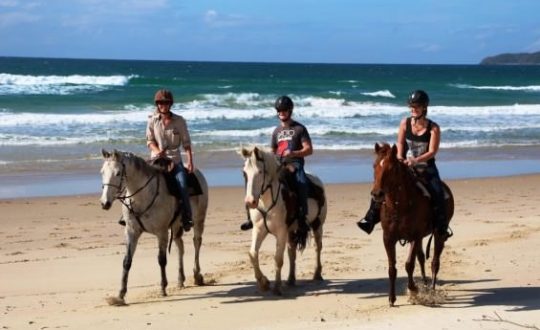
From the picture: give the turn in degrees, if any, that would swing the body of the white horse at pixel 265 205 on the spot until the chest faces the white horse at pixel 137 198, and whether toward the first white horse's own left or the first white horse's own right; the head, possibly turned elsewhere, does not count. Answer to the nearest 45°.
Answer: approximately 45° to the first white horse's own right

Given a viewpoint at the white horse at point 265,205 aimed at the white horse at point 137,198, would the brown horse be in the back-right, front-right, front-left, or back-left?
back-left

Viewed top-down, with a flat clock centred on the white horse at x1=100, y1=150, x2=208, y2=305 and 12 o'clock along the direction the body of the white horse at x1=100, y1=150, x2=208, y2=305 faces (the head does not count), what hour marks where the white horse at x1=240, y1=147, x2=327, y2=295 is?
the white horse at x1=240, y1=147, x2=327, y2=295 is roughly at 8 o'clock from the white horse at x1=100, y1=150, x2=208, y2=305.

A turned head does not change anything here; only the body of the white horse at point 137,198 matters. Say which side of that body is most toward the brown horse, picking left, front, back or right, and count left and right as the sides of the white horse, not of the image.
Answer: left

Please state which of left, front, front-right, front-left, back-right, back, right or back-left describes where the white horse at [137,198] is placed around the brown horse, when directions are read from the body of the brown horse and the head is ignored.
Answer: front-right

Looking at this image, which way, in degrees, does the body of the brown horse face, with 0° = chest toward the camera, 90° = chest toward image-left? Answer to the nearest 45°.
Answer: approximately 45°

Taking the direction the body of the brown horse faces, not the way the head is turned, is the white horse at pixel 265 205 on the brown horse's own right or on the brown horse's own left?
on the brown horse's own right

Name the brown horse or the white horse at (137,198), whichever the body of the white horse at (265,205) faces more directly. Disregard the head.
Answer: the white horse

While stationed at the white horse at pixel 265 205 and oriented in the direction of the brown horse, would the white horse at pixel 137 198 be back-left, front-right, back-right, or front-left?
back-right

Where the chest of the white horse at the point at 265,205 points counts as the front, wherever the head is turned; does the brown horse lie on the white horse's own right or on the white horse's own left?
on the white horse's own left
